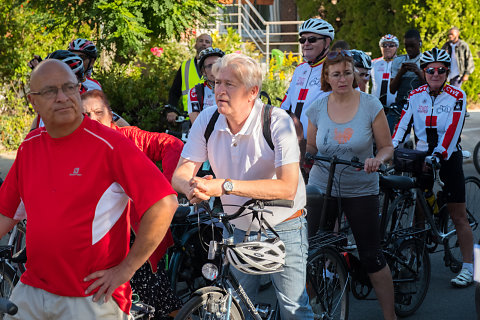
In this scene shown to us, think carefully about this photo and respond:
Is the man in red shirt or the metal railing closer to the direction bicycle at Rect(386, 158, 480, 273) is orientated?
the man in red shirt

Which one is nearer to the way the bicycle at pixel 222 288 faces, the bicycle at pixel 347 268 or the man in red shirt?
the man in red shirt

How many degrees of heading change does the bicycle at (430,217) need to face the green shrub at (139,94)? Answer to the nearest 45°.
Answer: approximately 90° to its right

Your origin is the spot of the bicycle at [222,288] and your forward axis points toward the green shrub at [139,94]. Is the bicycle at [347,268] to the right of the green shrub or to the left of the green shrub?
right

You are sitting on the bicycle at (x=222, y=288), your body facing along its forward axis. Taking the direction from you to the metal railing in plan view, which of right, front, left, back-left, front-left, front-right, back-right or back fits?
back-right

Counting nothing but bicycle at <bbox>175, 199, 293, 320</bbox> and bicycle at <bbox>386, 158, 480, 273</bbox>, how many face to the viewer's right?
0

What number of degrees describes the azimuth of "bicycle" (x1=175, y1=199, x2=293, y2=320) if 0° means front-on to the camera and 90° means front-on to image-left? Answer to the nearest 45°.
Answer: approximately 45°

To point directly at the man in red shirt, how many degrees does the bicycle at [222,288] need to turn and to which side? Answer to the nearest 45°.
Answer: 0° — it already faces them

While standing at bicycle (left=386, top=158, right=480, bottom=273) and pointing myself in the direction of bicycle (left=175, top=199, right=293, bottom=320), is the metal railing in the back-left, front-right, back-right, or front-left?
back-right

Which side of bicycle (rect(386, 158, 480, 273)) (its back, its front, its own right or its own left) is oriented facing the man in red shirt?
front

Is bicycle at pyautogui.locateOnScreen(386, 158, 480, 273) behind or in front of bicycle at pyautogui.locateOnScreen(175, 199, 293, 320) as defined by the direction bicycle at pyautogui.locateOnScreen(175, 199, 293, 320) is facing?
behind

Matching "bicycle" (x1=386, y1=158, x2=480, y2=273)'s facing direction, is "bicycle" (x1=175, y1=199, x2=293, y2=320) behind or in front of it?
in front

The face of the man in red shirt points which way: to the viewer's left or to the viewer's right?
to the viewer's right

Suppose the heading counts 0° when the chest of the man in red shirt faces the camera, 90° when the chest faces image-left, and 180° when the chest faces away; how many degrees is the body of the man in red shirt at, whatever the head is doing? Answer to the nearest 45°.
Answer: approximately 45°

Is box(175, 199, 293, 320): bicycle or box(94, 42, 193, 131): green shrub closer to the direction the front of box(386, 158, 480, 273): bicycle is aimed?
the bicycle
